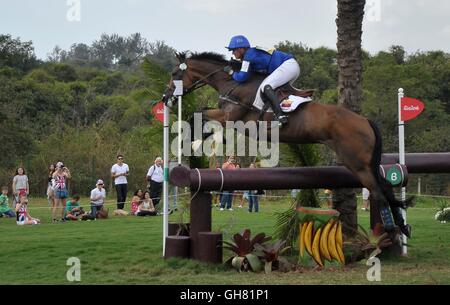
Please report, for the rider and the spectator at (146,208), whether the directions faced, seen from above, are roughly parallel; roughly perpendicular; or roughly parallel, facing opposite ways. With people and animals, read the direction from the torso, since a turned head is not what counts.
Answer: roughly perpendicular

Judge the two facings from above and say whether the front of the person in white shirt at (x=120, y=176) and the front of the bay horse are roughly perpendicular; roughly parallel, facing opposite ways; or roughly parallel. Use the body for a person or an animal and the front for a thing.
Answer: roughly perpendicular

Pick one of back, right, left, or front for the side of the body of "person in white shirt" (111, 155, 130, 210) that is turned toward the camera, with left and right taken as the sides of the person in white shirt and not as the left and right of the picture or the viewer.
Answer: front

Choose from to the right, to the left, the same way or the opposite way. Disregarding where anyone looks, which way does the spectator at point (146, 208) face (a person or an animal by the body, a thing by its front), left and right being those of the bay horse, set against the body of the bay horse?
to the left

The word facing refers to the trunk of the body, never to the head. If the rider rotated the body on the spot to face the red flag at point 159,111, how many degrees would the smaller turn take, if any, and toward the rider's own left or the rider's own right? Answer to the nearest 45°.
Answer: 0° — they already face it

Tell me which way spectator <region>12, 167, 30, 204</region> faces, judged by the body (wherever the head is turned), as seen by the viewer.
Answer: toward the camera

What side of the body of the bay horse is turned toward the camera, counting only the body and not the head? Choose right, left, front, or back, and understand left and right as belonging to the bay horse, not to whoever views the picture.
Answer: left

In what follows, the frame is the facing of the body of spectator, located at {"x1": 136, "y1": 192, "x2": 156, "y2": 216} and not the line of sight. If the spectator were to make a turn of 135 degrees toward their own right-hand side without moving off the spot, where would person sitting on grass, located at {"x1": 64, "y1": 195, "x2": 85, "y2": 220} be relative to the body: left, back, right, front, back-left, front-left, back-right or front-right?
left

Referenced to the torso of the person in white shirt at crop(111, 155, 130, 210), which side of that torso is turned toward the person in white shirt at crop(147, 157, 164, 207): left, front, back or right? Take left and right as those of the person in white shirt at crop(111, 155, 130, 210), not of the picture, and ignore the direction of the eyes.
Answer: left

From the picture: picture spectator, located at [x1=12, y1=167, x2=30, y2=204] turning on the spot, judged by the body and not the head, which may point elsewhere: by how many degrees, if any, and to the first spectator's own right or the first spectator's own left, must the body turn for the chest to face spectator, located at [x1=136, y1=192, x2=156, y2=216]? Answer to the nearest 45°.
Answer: approximately 90° to the first spectator's own left

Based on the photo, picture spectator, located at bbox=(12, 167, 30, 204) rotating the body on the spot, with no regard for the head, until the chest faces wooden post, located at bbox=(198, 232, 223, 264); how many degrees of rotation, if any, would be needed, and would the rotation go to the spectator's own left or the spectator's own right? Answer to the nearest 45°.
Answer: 0° — they already face it

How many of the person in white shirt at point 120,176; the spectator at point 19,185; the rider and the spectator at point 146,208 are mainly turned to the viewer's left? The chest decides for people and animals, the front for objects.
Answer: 1

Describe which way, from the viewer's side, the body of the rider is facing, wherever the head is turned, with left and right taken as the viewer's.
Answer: facing to the left of the viewer

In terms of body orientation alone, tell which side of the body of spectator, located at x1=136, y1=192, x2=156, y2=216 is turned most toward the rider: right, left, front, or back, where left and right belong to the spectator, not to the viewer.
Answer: front
